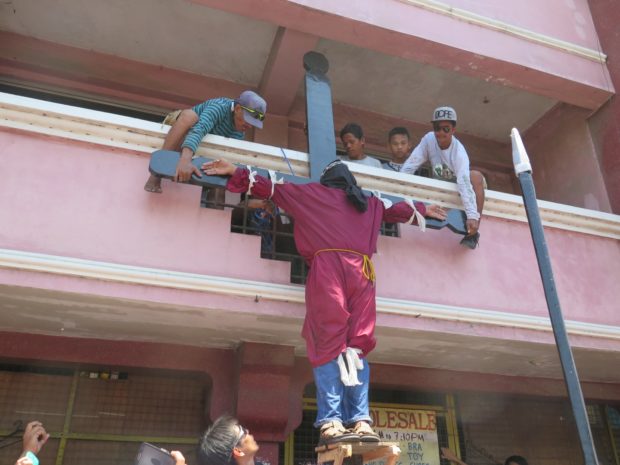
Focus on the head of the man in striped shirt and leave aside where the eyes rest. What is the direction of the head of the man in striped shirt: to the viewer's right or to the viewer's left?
to the viewer's right

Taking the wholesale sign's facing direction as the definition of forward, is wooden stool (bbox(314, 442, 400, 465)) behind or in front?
in front

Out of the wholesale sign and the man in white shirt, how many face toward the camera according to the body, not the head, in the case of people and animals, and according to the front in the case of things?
2

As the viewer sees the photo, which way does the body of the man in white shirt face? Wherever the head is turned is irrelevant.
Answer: toward the camera

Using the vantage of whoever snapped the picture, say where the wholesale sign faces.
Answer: facing the viewer

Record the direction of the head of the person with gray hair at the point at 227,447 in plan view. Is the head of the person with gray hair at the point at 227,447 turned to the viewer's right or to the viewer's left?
to the viewer's right
